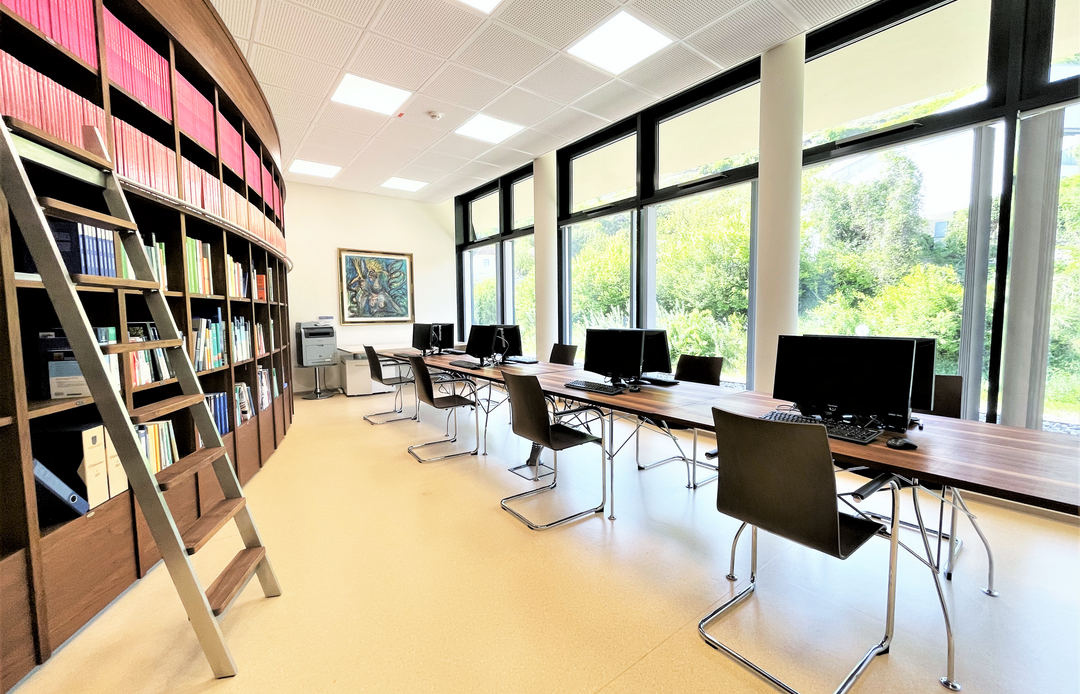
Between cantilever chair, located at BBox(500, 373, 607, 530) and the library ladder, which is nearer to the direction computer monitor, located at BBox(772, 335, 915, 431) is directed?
the library ladder

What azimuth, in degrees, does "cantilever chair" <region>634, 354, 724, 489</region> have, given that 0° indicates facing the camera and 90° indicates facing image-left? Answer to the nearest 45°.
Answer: approximately 45°

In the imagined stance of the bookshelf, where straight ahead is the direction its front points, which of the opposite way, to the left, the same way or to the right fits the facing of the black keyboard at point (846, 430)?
the opposite way

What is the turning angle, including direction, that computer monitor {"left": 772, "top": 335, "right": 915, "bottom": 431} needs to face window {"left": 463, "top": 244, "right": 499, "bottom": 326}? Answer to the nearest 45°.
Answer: approximately 90° to its right

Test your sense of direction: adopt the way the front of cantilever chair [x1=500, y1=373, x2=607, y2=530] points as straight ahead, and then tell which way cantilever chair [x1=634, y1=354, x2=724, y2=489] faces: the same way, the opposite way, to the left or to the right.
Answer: the opposite way

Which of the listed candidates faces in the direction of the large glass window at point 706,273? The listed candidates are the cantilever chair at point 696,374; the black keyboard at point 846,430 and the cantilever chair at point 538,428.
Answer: the cantilever chair at point 538,428

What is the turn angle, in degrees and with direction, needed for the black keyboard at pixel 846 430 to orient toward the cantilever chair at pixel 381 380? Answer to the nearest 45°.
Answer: approximately 45° to its right

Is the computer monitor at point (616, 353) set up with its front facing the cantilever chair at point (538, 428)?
yes
